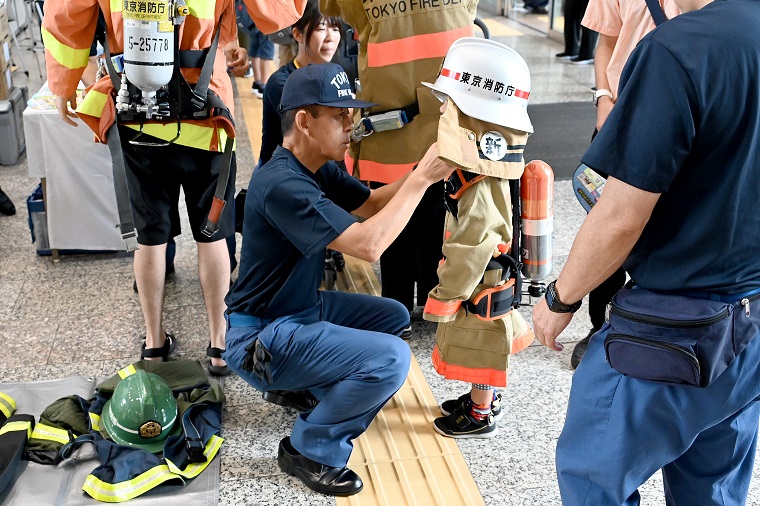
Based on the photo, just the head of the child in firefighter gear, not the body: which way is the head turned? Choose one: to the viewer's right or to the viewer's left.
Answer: to the viewer's left

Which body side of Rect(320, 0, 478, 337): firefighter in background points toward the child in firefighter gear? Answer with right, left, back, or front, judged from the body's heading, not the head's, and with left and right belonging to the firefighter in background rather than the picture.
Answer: back

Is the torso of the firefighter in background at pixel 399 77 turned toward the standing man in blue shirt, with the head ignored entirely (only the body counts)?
no

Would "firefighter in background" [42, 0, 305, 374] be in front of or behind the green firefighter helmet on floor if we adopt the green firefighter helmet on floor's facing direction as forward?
behind

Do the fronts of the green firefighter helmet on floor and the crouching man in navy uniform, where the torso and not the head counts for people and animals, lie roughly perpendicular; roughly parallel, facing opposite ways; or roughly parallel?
roughly perpendicular

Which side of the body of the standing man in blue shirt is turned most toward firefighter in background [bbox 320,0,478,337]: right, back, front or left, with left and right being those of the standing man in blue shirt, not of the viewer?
front

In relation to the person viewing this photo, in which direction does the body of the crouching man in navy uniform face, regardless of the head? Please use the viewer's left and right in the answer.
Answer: facing to the right of the viewer

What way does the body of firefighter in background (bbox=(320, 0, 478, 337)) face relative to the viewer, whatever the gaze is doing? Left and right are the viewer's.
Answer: facing away from the viewer

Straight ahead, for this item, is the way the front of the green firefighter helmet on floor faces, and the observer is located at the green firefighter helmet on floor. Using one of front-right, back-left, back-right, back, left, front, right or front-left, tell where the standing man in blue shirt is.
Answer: front-left

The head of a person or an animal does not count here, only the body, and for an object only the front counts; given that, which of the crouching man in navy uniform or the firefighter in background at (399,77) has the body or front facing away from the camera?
the firefighter in background

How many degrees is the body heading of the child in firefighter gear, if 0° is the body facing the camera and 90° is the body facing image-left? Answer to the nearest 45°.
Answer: approximately 90°

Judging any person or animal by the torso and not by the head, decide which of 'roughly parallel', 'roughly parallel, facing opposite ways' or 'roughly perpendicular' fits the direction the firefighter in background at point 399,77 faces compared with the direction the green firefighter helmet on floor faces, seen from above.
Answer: roughly parallel, facing opposite ways

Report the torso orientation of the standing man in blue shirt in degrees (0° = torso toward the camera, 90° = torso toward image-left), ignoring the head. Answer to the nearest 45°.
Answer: approximately 135°

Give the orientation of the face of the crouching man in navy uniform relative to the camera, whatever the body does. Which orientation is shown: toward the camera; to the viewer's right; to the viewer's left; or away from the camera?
to the viewer's right

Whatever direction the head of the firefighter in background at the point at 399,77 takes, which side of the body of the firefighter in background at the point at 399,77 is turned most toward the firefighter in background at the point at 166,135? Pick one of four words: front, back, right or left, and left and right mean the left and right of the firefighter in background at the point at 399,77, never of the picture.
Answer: left

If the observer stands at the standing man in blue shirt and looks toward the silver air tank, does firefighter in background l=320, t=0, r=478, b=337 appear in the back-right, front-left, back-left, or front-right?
front-right

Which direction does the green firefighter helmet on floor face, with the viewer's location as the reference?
facing the viewer

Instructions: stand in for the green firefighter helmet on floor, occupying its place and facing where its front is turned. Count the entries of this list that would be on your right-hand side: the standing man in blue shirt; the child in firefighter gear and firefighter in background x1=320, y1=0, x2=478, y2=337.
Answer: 0
